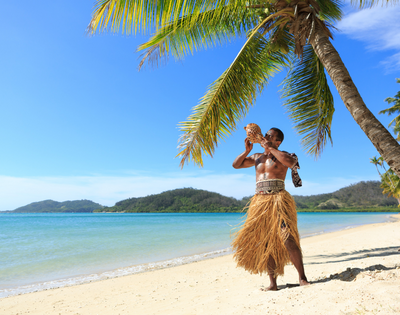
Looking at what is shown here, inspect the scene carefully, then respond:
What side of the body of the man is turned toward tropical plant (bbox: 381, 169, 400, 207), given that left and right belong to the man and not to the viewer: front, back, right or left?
back

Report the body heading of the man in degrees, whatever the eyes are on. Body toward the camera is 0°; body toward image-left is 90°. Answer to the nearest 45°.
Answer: approximately 0°
